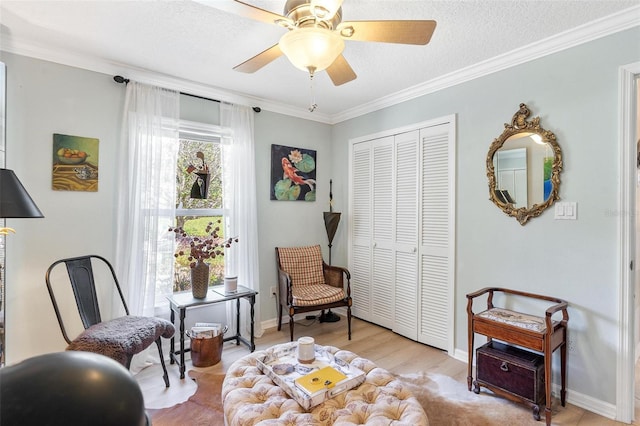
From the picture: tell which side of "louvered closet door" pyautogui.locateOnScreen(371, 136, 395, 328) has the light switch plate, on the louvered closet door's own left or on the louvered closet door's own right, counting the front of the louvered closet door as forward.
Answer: on the louvered closet door's own left

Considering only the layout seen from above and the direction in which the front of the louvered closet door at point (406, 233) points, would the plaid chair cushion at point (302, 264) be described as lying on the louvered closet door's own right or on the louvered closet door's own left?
on the louvered closet door's own right

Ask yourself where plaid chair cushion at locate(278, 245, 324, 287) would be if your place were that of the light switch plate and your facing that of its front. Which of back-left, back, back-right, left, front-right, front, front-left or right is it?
right

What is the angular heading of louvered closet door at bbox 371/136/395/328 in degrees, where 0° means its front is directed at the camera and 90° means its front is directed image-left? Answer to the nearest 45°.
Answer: approximately 45°

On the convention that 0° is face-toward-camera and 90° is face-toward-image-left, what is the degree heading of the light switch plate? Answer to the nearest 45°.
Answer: approximately 0°

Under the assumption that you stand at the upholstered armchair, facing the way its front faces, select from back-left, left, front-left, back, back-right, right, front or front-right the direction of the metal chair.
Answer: right

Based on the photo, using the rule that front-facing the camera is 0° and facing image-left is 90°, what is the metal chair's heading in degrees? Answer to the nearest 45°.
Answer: approximately 315°

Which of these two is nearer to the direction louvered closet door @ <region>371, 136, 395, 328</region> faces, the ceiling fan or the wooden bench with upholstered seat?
the ceiling fan

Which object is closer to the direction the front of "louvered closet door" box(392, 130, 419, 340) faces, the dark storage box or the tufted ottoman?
the tufted ottoman

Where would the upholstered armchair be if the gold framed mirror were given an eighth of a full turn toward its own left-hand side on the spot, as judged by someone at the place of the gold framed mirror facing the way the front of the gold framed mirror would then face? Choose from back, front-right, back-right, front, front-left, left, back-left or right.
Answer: back-right

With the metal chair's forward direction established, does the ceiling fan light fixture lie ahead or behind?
ahead

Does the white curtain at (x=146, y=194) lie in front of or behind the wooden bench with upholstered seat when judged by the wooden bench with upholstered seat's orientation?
in front
